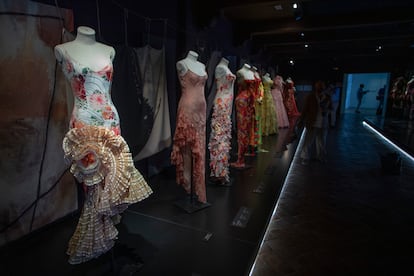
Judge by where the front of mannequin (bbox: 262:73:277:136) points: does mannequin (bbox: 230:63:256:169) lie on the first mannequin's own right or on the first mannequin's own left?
on the first mannequin's own right

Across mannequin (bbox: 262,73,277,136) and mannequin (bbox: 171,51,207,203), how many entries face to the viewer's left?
0

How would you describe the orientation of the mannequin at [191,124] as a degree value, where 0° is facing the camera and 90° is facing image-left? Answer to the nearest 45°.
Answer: approximately 315°

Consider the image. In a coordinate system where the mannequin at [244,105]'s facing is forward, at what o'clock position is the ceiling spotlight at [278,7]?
The ceiling spotlight is roughly at 8 o'clock from the mannequin.

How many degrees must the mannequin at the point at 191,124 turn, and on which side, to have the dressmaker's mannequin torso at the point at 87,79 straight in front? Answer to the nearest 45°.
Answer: approximately 90° to its right

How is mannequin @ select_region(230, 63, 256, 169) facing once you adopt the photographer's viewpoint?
facing the viewer and to the right of the viewer

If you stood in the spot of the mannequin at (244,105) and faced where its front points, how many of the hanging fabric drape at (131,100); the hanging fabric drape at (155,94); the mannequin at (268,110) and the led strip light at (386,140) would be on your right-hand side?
2

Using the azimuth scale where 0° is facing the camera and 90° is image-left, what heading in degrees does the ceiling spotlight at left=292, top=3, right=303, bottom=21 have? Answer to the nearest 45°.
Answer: approximately 45°

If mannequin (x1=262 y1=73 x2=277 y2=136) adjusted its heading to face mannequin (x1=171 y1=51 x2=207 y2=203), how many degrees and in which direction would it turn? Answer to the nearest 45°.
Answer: approximately 45° to its right

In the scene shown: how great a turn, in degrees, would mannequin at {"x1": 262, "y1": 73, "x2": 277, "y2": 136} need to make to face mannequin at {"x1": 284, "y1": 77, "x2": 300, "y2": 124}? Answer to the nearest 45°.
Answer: approximately 135° to its left

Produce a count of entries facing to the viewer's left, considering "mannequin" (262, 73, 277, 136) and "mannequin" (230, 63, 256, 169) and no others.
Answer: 0

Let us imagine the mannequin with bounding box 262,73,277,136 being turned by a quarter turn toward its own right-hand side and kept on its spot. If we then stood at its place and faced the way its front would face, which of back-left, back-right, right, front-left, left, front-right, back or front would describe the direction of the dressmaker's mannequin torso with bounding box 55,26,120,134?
front-left

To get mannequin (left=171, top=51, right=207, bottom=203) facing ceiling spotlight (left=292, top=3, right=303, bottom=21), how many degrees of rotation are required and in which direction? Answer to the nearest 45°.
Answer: approximately 90° to its left

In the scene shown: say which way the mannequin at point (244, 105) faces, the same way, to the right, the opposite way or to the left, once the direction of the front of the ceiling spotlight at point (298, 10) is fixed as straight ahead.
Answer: to the left

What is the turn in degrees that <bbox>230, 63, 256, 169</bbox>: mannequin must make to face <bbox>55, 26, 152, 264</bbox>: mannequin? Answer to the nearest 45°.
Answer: approximately 45° to its right

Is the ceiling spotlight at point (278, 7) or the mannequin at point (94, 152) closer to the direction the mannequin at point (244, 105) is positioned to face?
the mannequin
